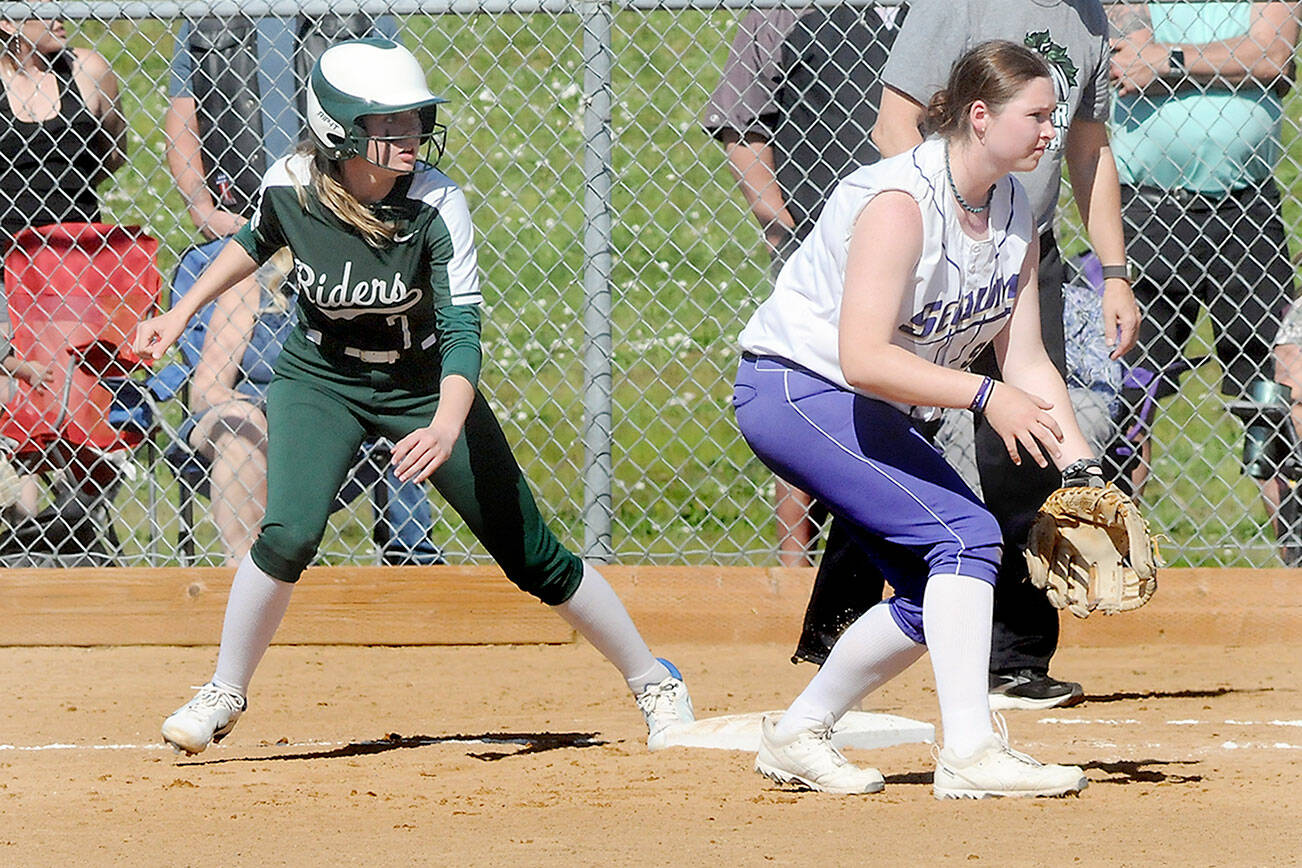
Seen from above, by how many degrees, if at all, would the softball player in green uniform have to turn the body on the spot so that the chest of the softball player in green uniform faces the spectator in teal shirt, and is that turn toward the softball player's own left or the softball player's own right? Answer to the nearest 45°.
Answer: approximately 135° to the softball player's own left

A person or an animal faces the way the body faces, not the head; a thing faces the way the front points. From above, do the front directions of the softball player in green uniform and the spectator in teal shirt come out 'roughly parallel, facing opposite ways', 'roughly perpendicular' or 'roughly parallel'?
roughly parallel

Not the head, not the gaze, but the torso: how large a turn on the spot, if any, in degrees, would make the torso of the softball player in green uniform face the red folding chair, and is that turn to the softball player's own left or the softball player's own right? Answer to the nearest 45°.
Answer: approximately 135° to the softball player's own right

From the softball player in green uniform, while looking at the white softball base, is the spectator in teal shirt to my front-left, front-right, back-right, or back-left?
front-left

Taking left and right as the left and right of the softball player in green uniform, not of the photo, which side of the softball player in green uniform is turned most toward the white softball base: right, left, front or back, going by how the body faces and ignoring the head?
left

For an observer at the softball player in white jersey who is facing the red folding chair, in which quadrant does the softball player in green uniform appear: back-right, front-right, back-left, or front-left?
front-left

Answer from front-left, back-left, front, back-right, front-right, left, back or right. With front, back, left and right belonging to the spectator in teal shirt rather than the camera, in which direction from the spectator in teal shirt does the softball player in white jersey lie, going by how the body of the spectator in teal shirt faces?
front

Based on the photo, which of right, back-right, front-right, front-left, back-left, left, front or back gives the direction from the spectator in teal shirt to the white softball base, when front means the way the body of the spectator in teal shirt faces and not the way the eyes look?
front

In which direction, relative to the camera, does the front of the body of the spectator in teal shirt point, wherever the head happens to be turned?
toward the camera

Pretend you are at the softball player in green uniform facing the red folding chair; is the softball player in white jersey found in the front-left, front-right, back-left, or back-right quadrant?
back-right

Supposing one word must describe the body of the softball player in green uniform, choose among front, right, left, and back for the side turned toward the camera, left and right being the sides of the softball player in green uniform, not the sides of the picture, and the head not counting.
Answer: front

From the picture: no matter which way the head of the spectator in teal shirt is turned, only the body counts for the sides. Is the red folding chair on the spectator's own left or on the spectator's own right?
on the spectator's own right

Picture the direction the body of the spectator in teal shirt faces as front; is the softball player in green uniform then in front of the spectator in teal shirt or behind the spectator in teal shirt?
in front

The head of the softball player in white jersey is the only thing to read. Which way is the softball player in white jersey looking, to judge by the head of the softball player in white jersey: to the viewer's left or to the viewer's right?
to the viewer's right

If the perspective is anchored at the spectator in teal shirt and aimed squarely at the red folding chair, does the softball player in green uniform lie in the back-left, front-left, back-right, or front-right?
front-left

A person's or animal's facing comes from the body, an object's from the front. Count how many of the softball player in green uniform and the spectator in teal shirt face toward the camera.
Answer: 2
